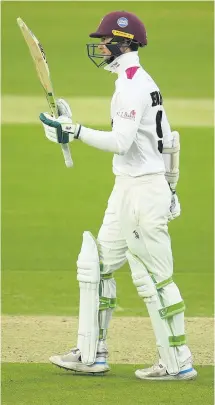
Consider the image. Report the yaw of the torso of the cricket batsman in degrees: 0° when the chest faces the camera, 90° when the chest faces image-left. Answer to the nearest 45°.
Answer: approximately 90°
